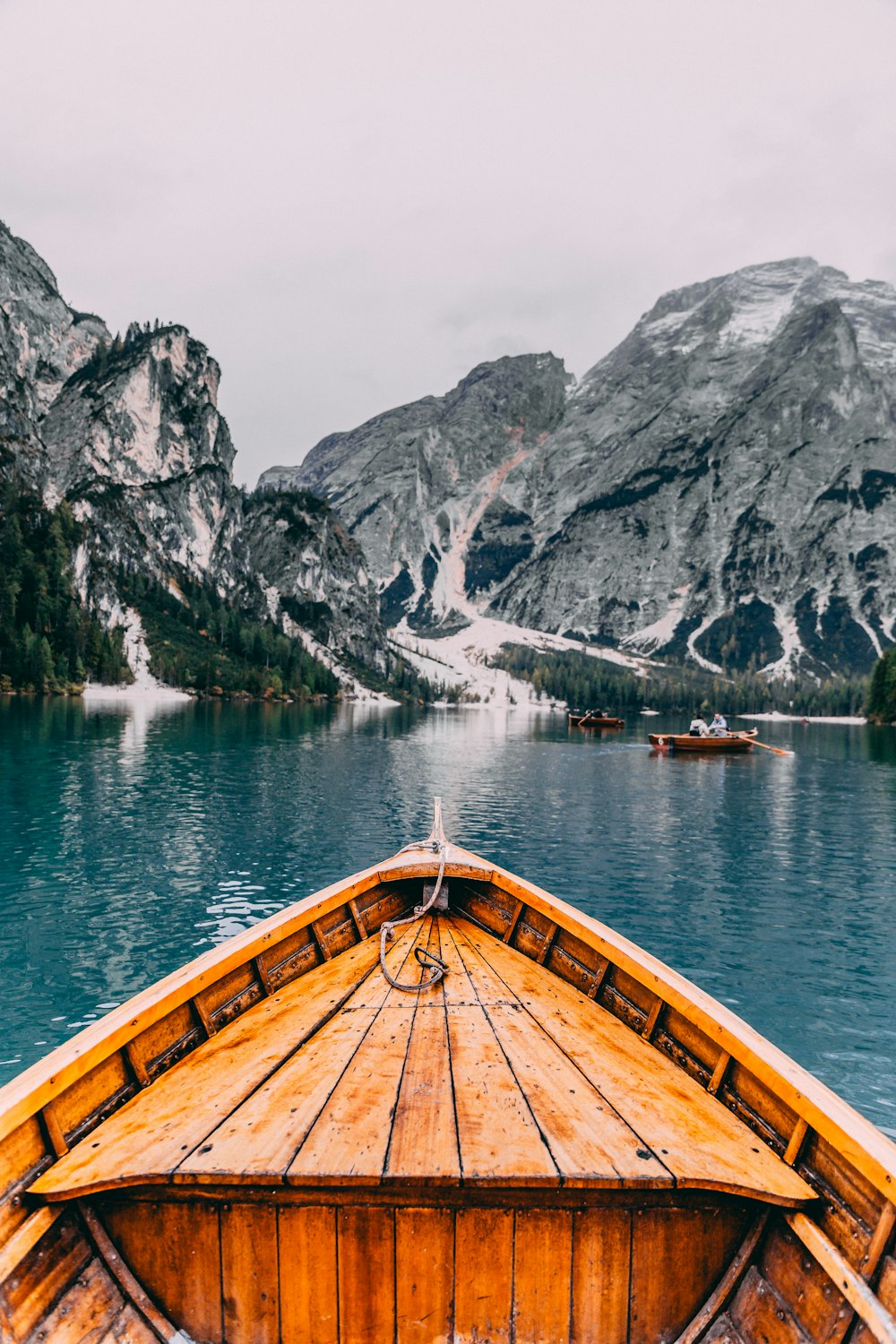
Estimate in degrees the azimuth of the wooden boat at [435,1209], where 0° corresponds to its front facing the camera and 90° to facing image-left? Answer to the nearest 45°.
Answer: approximately 180°
